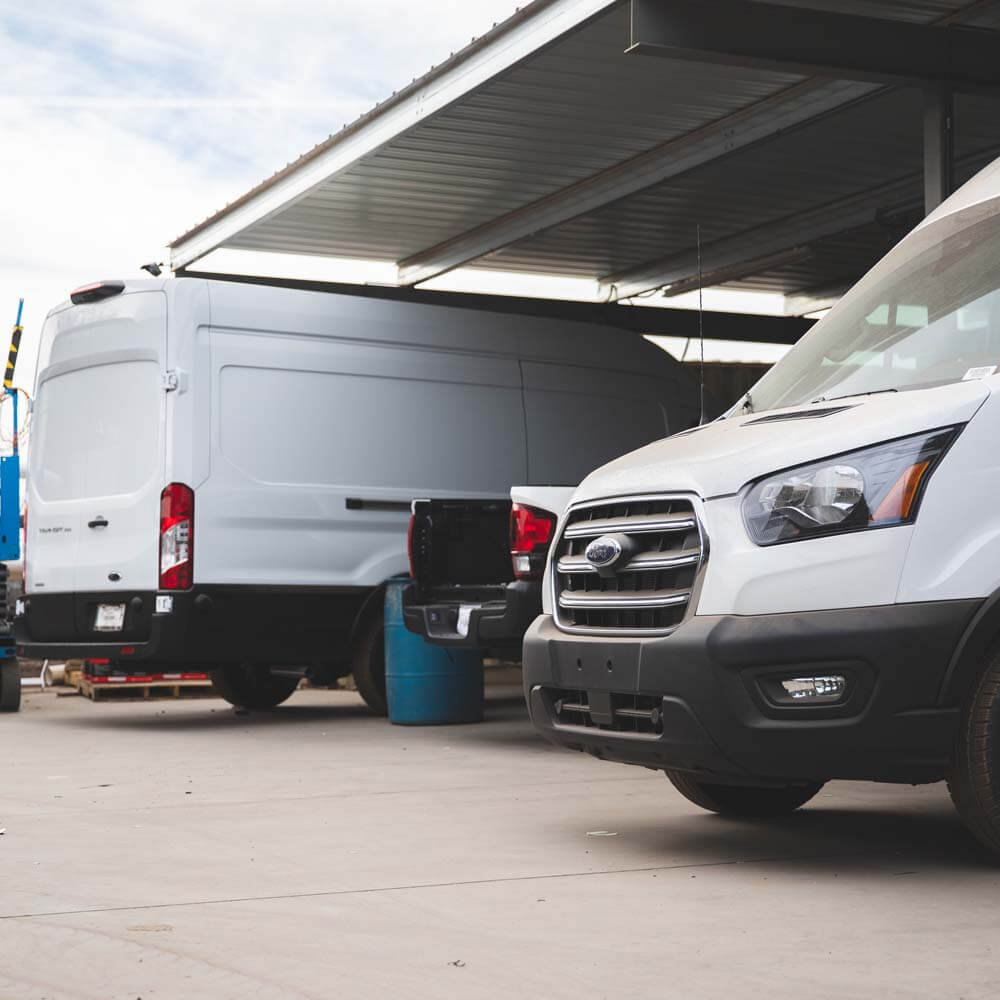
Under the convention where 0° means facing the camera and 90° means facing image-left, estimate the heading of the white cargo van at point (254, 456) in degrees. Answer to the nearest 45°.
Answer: approximately 225°

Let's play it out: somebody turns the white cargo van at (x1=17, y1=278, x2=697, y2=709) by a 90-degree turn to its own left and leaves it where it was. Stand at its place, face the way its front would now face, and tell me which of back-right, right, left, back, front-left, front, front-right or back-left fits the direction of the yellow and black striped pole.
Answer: front

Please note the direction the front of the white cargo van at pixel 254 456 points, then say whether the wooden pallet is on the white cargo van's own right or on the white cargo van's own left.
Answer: on the white cargo van's own left
